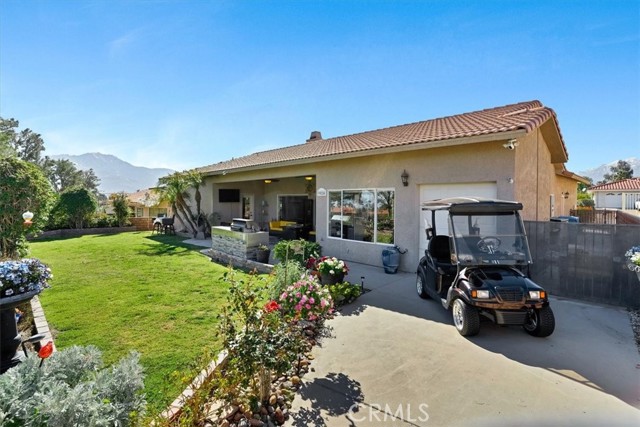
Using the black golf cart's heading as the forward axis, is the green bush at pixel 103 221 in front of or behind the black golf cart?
behind

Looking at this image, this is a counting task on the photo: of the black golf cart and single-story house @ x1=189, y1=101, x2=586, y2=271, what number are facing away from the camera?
0

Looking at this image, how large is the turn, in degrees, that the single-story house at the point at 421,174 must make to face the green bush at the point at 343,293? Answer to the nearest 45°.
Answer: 0° — it already faces it

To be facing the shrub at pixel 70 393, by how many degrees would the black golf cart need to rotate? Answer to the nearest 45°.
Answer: approximately 90° to its right

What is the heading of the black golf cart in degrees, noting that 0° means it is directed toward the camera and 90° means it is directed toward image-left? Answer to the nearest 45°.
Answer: approximately 315°

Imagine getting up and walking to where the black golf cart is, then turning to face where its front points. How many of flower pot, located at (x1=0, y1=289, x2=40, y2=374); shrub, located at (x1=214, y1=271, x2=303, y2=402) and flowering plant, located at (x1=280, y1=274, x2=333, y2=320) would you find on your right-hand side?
3

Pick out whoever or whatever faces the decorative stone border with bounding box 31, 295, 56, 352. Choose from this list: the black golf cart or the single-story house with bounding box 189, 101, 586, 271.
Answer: the single-story house

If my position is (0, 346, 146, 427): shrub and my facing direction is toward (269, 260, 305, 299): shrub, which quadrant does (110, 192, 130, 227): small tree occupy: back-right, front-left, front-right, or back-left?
front-left

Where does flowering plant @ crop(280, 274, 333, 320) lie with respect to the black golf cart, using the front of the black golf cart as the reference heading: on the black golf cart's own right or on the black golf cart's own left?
on the black golf cart's own right

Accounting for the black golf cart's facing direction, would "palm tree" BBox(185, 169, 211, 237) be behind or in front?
behind

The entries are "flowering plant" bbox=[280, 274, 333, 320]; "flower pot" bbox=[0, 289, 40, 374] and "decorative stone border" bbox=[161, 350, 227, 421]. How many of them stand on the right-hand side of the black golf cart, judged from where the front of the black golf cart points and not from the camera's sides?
3

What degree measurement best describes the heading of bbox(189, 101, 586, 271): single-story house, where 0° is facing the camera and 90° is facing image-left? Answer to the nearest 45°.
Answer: approximately 45°

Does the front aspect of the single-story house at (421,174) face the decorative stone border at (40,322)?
yes

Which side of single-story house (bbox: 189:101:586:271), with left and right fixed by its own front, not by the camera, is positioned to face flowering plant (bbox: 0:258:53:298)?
front

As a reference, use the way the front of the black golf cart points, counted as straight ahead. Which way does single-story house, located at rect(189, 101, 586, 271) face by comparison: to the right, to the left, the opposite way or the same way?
to the right

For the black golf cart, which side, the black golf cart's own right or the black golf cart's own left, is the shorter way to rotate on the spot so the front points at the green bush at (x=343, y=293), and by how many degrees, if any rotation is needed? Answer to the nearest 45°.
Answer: approximately 135° to the black golf cart's own right

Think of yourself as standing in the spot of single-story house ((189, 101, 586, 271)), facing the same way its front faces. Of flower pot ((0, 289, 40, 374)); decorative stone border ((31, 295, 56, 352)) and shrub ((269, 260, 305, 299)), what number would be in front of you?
3
